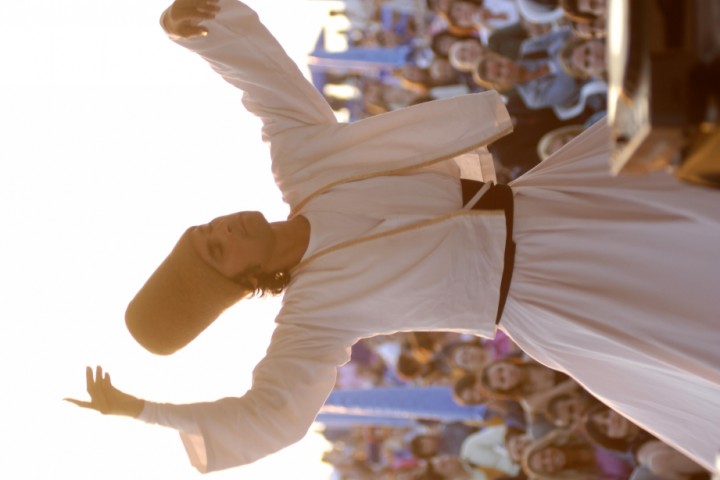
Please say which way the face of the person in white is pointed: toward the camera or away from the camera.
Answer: toward the camera

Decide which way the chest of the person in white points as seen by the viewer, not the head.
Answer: toward the camera
